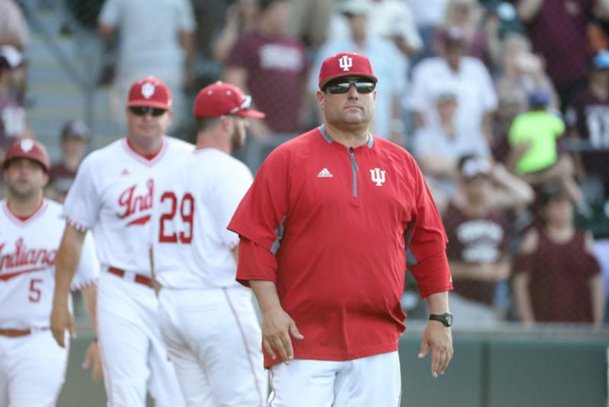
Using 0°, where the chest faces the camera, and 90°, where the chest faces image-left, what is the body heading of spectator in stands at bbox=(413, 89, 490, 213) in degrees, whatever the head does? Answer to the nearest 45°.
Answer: approximately 0°

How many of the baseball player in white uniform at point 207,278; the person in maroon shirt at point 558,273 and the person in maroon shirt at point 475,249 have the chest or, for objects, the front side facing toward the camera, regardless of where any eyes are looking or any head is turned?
2

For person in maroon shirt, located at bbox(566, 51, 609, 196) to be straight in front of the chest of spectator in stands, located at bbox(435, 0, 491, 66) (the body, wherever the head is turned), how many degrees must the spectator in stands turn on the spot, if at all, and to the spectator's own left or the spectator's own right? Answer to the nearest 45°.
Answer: approximately 90° to the spectator's own left

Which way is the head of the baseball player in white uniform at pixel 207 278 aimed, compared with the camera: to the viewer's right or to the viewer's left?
to the viewer's right

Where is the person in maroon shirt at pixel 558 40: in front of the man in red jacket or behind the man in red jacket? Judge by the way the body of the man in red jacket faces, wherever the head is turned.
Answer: behind

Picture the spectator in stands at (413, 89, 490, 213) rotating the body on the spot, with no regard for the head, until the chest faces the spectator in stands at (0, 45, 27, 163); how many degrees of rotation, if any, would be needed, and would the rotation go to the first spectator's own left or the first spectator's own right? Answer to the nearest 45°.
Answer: approximately 90° to the first spectator's own right
